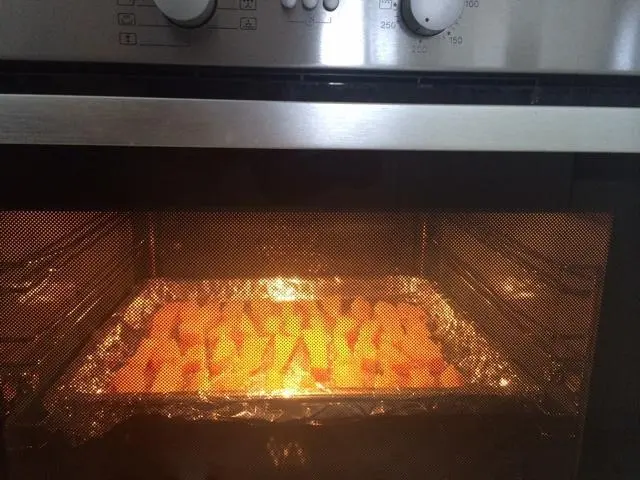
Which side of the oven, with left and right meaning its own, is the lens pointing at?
front

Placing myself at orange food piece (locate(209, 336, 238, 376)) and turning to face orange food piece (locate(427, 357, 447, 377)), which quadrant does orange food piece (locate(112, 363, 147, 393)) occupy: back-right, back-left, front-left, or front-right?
back-right
